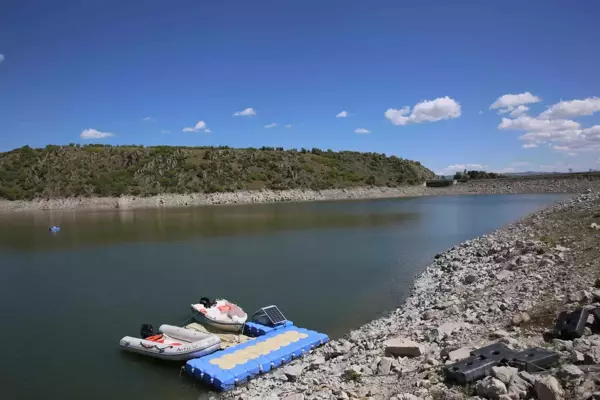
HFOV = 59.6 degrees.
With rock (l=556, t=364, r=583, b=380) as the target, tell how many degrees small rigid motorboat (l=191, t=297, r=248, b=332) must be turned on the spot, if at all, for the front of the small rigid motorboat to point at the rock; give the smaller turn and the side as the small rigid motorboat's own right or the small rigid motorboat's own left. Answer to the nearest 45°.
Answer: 0° — it already faces it

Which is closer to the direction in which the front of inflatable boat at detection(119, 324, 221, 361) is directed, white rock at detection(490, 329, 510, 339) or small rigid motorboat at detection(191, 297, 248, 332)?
the white rock

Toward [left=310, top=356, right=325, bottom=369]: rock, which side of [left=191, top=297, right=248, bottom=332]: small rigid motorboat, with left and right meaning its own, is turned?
front

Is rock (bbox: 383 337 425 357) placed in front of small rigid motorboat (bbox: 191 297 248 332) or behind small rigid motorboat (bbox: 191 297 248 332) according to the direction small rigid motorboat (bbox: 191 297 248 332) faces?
in front

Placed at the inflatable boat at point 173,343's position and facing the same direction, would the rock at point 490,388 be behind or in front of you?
in front

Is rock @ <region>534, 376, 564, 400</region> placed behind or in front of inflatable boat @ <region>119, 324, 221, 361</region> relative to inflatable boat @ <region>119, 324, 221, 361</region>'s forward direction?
in front

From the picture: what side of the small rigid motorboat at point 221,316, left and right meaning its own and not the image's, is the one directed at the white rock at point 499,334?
front

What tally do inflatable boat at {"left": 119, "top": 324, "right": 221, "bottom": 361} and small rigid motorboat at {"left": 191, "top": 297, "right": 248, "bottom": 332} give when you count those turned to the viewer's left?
0

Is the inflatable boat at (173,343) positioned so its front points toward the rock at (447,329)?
yes

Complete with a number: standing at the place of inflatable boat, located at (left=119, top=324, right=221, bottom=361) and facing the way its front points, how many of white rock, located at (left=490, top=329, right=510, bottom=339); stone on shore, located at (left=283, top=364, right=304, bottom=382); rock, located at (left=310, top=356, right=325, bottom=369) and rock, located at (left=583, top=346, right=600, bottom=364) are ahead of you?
4

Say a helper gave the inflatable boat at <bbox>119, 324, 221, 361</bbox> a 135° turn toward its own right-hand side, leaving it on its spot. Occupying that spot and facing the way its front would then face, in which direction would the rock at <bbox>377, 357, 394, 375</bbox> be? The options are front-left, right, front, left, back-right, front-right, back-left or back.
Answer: back-left

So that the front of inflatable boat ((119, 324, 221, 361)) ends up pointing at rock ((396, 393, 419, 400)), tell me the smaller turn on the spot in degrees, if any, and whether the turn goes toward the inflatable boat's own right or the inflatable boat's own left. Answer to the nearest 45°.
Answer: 0° — it already faces it

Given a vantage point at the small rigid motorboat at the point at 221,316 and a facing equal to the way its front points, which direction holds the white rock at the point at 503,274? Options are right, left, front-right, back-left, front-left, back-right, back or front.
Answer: front-left

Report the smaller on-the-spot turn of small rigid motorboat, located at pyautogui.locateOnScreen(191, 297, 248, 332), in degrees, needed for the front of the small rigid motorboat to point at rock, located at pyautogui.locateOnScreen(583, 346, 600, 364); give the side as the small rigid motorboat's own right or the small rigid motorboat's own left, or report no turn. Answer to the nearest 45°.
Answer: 0° — it already faces it

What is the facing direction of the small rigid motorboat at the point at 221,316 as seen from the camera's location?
facing the viewer and to the right of the viewer
